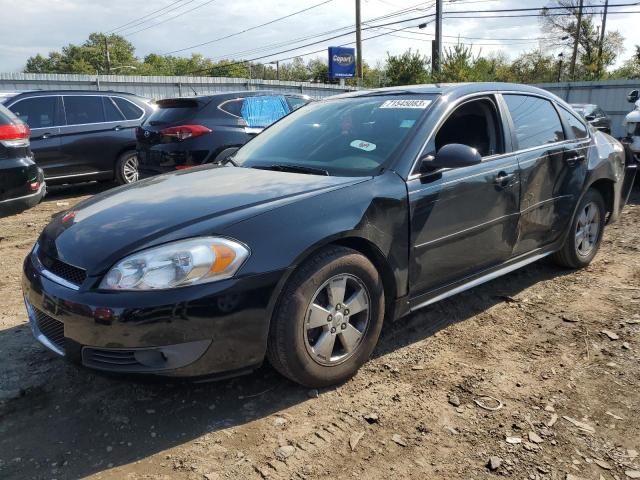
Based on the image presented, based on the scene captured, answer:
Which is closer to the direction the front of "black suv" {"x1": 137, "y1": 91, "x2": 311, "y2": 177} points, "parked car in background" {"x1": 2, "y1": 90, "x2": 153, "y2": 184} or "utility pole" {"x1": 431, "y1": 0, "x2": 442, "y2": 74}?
the utility pole

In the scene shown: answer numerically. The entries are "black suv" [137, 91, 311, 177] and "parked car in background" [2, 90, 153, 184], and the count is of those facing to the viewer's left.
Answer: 1

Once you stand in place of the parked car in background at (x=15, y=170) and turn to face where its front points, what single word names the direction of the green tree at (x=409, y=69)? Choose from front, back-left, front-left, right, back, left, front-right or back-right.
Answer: right

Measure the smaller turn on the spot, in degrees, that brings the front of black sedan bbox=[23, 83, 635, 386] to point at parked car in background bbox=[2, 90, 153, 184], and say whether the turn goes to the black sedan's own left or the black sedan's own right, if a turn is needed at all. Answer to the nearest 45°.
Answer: approximately 90° to the black sedan's own right

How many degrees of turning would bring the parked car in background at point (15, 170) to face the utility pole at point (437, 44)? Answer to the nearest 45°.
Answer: approximately 90° to its right

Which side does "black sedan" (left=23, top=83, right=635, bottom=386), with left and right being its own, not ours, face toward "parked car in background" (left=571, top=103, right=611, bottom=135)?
back

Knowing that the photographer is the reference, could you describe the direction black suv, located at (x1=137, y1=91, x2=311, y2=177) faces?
facing away from the viewer and to the right of the viewer

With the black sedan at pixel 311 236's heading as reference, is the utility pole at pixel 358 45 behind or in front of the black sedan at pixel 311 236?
behind

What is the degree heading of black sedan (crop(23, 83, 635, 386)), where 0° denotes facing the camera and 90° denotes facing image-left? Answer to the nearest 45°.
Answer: approximately 45°

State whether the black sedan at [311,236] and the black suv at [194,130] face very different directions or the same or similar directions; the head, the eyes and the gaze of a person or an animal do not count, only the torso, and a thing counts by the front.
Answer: very different directions

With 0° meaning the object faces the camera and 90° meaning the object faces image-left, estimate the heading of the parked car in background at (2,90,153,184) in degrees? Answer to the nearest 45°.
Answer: approximately 90°

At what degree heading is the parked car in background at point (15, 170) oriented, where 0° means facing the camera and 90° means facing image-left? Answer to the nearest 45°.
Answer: approximately 135°

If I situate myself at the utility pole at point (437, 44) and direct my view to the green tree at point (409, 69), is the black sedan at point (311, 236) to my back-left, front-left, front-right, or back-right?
back-left
